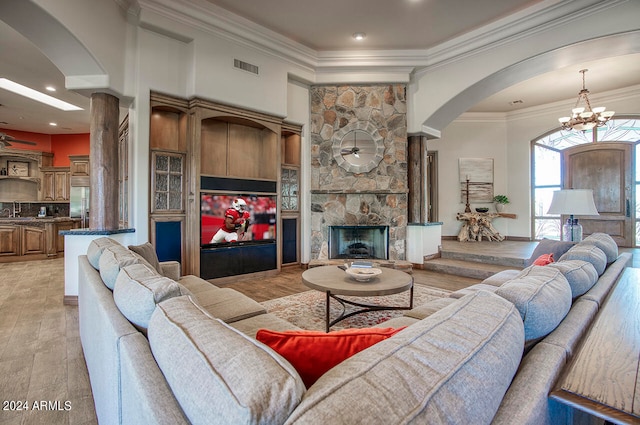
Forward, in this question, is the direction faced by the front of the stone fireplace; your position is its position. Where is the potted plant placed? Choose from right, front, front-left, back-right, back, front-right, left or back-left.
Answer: back-left

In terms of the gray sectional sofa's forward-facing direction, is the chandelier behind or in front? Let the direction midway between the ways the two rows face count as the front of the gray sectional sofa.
in front

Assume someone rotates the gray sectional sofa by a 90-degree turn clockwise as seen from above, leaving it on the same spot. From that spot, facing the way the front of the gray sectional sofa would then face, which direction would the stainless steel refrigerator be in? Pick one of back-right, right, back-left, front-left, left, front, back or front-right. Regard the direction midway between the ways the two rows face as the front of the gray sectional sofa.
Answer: back-left

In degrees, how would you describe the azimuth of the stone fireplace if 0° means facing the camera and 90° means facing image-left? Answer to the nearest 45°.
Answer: approximately 0°

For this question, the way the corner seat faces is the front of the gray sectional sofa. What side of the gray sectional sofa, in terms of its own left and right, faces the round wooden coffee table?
front

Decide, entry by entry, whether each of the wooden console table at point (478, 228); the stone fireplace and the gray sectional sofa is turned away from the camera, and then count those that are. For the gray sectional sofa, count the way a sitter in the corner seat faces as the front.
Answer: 1

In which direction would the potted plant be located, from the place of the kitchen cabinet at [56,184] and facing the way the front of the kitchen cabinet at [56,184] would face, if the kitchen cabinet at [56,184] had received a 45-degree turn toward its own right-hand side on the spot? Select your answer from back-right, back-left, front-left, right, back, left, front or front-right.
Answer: left

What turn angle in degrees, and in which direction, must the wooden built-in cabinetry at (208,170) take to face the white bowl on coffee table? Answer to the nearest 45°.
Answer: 0° — it already faces it

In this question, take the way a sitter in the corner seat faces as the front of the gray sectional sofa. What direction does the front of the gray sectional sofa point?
away from the camera

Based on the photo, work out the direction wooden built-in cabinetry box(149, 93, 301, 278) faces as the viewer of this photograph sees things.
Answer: facing the viewer and to the right of the viewer
